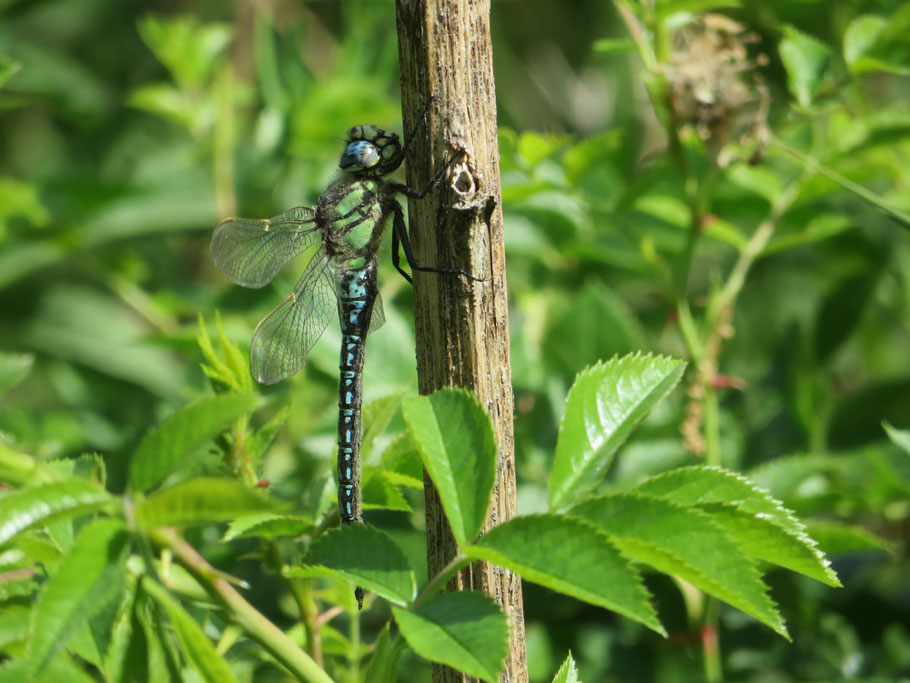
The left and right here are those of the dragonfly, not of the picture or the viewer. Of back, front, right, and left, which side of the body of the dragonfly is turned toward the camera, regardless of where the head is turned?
right

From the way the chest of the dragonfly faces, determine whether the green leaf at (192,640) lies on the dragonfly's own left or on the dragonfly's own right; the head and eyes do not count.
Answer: on the dragonfly's own right

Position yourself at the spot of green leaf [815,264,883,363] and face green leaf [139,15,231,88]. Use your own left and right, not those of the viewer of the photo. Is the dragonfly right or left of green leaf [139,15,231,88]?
left
